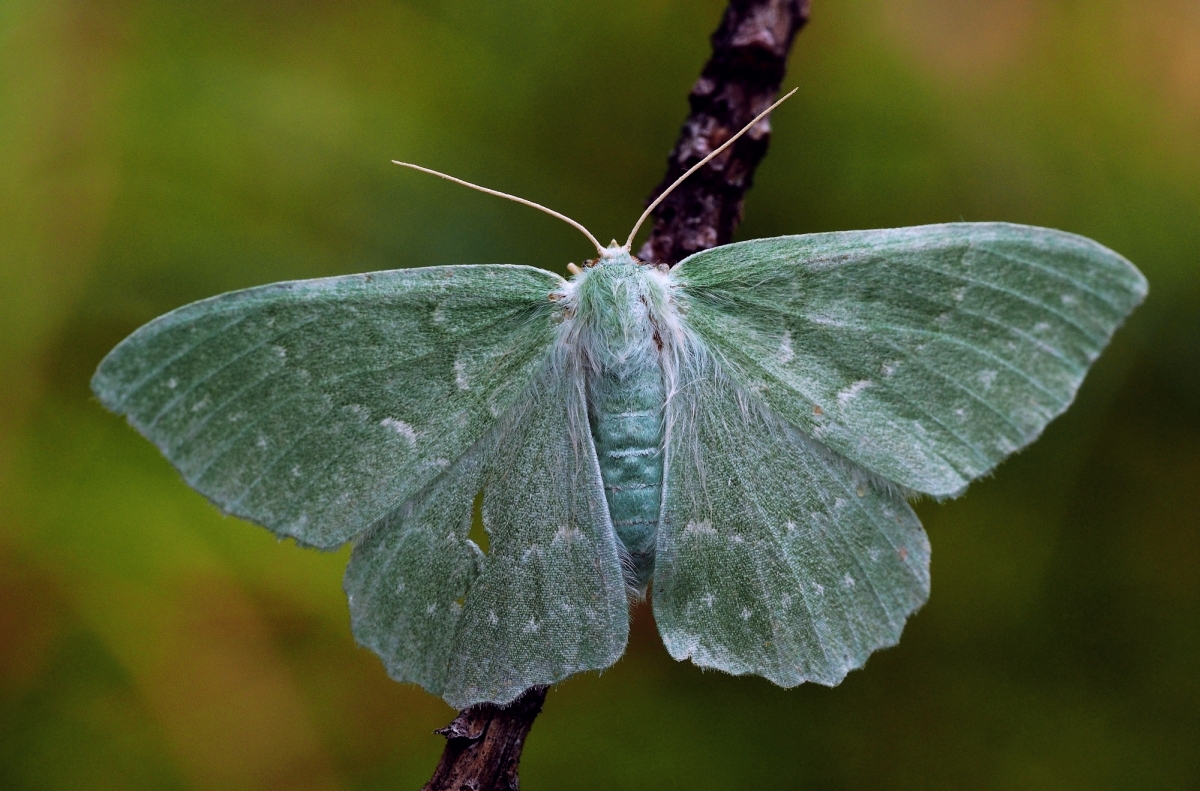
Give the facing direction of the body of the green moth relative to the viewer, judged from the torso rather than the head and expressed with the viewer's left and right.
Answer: facing away from the viewer
